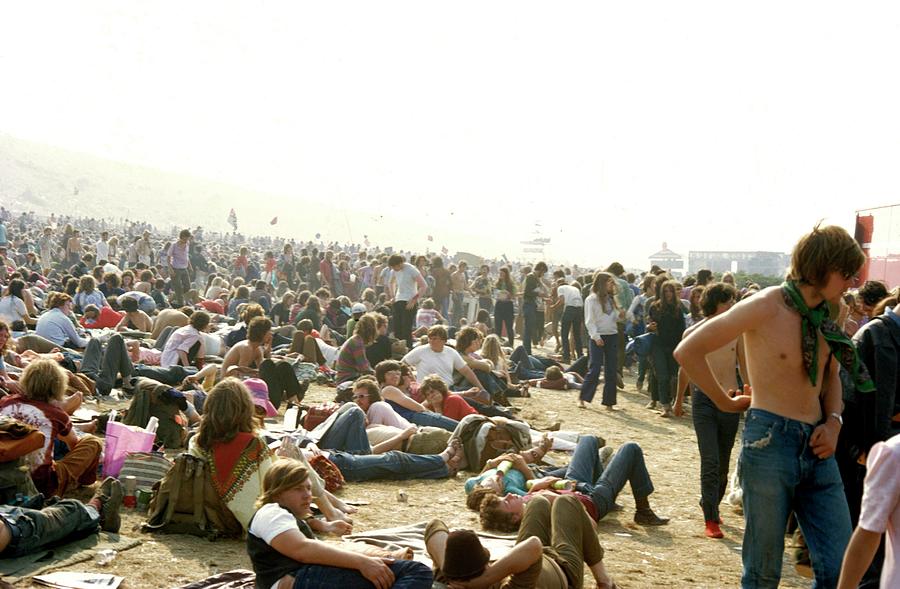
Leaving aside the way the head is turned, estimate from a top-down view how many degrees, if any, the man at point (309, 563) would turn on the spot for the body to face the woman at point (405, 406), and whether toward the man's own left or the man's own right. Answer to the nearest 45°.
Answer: approximately 90° to the man's own left

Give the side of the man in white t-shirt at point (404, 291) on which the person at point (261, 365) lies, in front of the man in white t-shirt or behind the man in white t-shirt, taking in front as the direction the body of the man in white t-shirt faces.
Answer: in front

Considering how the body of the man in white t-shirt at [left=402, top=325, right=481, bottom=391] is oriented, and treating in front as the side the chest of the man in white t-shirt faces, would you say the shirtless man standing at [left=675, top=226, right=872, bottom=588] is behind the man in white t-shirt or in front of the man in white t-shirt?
in front

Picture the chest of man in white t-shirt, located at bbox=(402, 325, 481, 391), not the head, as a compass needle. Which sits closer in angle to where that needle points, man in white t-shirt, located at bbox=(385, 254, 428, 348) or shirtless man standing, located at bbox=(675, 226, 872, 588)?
the shirtless man standing

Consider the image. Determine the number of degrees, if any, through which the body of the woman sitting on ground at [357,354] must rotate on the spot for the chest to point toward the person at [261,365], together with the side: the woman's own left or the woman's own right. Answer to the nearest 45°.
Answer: approximately 135° to the woman's own right
